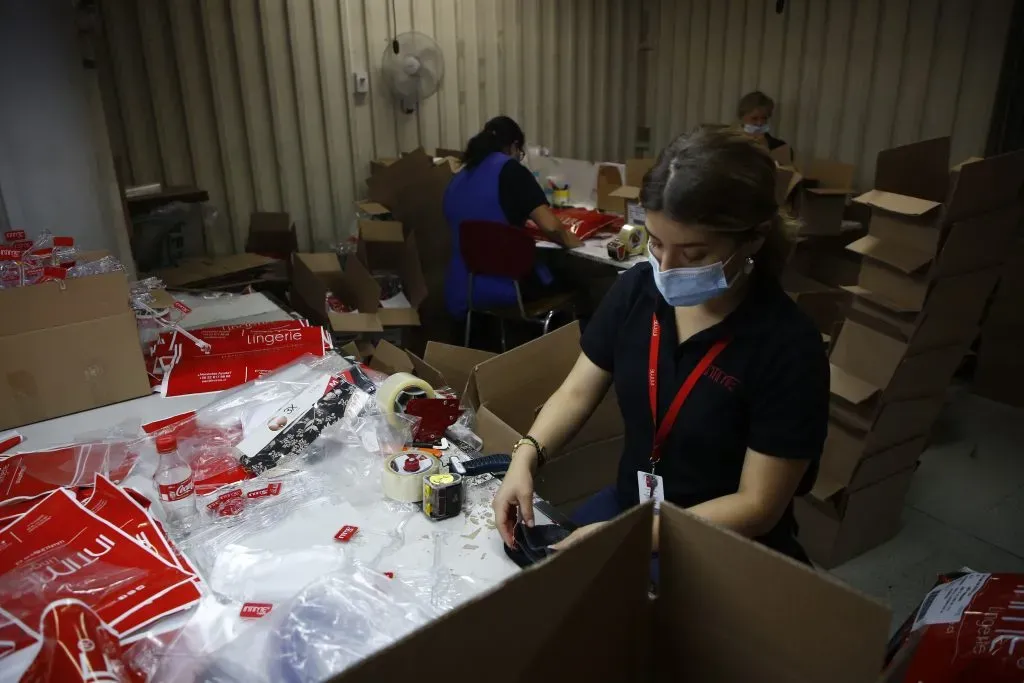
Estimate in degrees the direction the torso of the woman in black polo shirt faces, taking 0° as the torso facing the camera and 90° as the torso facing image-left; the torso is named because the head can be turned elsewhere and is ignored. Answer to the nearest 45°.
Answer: approximately 45°

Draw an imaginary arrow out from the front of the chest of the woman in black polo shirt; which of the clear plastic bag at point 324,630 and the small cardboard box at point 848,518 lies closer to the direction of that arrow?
the clear plastic bag

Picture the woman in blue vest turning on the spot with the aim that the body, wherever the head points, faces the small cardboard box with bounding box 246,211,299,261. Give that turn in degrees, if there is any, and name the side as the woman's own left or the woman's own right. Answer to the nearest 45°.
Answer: approximately 90° to the woman's own left

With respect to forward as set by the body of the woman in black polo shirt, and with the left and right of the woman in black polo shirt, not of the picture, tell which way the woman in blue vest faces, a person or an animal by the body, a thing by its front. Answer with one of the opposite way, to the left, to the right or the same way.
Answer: the opposite way

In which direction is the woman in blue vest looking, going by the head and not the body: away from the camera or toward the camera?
away from the camera

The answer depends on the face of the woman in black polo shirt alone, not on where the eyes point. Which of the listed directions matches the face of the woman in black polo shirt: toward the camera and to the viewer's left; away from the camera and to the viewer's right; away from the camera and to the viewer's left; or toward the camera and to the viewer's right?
toward the camera and to the viewer's left

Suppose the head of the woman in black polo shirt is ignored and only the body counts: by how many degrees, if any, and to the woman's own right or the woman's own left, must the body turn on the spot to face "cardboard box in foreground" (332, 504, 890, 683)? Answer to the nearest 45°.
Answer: approximately 45° to the woman's own left

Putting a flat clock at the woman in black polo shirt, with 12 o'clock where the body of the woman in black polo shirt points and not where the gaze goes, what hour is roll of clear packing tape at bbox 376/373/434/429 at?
The roll of clear packing tape is roughly at 2 o'clock from the woman in black polo shirt.

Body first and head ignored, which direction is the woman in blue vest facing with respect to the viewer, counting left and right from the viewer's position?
facing away from the viewer and to the right of the viewer

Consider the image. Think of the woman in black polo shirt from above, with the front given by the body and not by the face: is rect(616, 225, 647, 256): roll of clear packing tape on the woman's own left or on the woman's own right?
on the woman's own right

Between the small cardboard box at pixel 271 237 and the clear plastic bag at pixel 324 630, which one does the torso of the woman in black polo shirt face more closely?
the clear plastic bag

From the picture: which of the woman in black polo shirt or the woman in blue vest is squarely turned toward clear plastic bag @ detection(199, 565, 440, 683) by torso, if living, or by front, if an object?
the woman in black polo shirt

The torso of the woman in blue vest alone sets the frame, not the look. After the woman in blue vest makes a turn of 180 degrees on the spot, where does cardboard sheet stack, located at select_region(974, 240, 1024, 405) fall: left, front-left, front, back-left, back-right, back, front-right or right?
back-left
